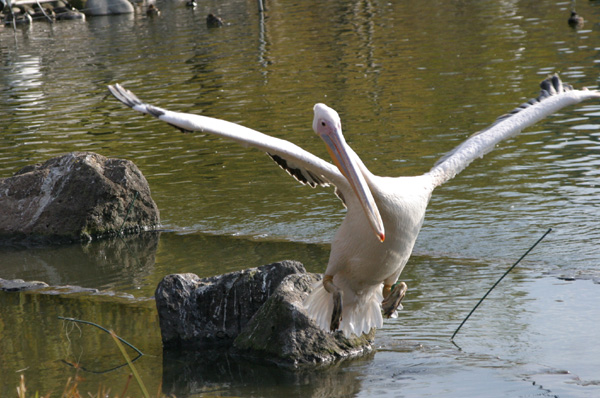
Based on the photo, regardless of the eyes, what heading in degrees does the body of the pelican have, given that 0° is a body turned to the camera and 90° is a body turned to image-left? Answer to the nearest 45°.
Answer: approximately 0°

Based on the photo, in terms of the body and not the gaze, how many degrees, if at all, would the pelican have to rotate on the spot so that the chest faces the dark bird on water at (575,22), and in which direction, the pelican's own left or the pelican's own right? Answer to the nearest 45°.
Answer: approximately 180°

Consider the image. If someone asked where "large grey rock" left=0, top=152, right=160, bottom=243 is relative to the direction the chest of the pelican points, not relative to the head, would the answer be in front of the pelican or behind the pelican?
behind

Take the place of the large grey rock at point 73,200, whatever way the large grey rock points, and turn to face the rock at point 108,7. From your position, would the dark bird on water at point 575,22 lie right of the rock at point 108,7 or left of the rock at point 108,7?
right

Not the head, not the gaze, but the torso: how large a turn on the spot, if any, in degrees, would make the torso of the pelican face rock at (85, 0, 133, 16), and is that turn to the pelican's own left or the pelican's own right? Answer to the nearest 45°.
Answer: approximately 180°
